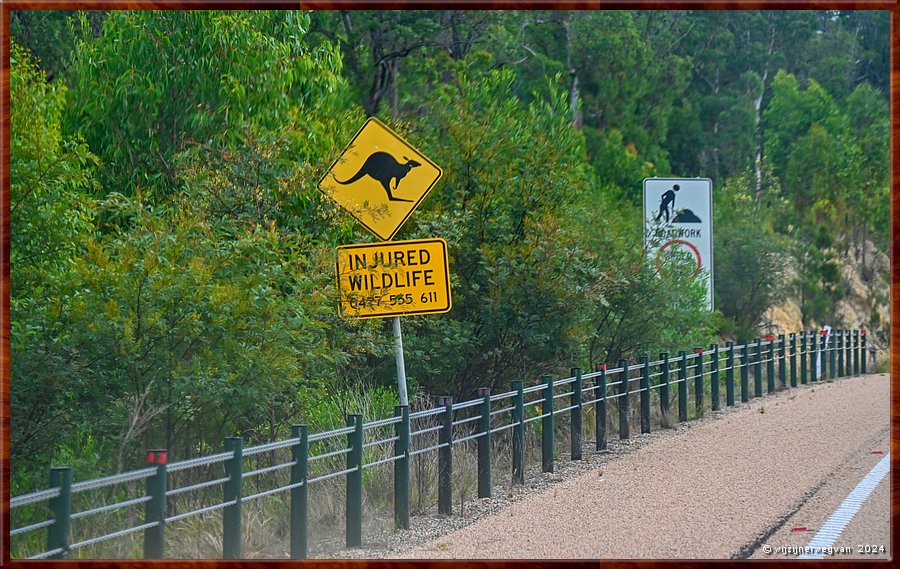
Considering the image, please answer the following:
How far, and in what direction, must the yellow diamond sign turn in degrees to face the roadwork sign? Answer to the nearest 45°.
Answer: approximately 135° to its left

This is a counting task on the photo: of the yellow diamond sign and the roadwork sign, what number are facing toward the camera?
2

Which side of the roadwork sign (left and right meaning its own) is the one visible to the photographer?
front

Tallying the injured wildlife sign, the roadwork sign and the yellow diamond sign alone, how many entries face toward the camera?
3

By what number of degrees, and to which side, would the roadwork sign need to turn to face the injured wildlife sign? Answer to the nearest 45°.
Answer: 0° — it already faces it

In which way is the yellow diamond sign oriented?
toward the camera
